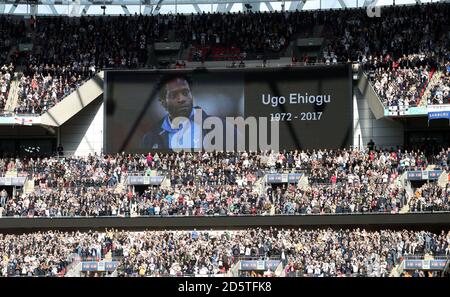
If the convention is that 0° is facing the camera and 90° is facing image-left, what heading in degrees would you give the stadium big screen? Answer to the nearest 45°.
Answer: approximately 0°
